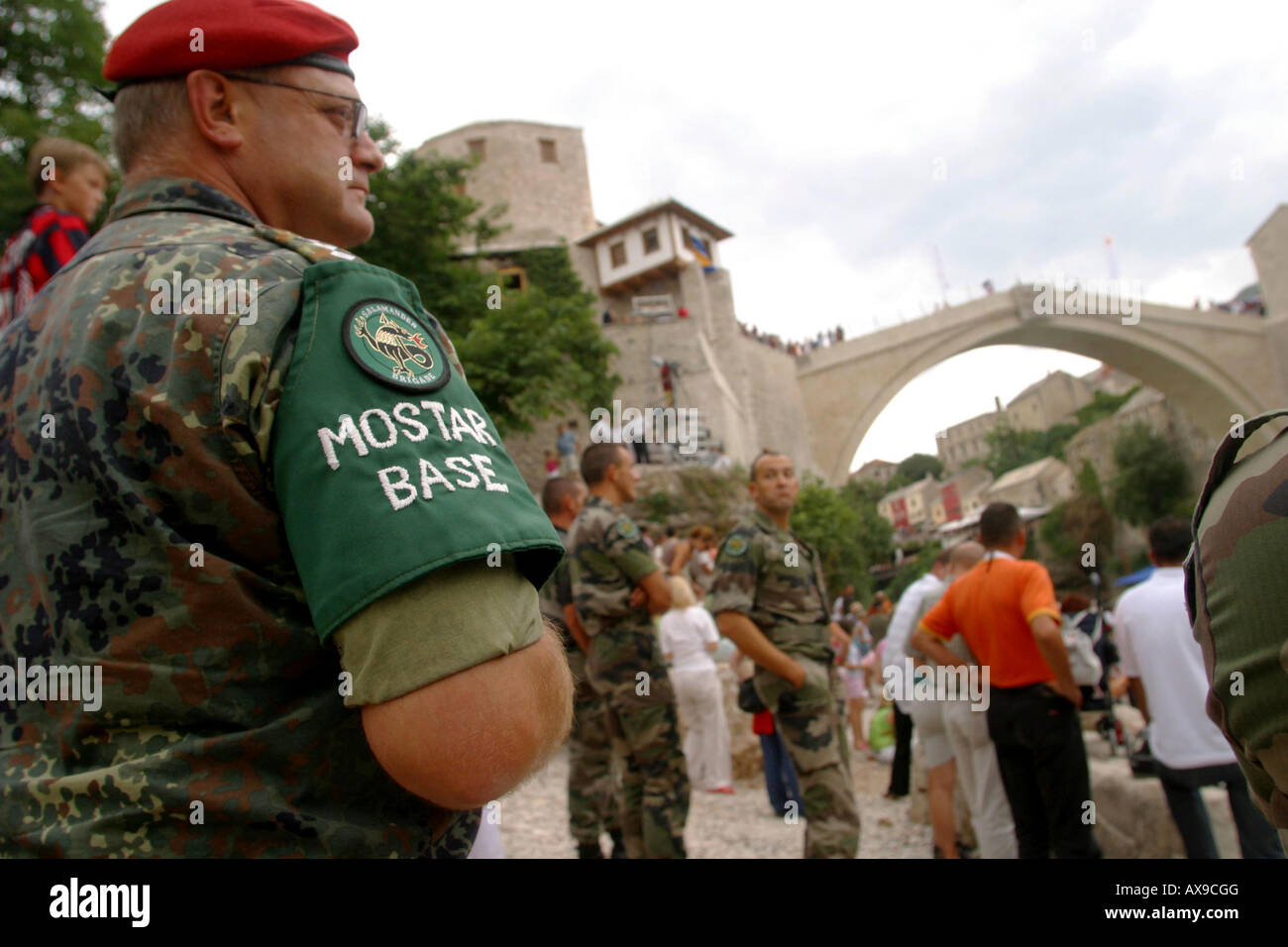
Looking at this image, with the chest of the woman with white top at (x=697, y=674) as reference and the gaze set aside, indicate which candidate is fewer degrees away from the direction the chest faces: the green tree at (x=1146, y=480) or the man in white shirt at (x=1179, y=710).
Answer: the green tree

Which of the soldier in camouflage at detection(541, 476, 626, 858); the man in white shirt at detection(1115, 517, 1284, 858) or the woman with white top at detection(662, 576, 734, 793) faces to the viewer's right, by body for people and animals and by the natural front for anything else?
the soldier in camouflage

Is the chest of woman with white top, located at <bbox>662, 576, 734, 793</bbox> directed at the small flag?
yes

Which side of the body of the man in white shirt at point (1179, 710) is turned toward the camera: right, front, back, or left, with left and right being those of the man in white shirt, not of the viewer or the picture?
back

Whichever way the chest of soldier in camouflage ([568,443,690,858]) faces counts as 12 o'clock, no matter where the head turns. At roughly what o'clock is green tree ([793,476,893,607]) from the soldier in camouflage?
The green tree is roughly at 11 o'clock from the soldier in camouflage.

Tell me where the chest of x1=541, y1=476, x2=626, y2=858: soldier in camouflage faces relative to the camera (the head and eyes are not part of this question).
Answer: to the viewer's right

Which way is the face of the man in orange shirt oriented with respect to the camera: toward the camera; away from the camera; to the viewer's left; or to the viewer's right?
away from the camera

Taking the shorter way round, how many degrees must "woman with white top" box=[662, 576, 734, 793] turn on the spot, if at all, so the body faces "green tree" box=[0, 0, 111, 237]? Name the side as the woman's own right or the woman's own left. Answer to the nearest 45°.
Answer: approximately 45° to the woman's own left

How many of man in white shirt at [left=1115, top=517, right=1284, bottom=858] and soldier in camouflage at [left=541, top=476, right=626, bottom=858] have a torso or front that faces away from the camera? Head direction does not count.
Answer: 1

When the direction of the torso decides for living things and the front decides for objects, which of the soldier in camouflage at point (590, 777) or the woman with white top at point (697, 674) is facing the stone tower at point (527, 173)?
the woman with white top

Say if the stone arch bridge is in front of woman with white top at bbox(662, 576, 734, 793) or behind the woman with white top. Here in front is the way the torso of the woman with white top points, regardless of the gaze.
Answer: in front

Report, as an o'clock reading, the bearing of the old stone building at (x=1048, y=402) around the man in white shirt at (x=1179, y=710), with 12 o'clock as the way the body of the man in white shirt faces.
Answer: The old stone building is roughly at 12 o'clock from the man in white shirt.

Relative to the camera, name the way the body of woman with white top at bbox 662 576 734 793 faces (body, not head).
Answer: away from the camera

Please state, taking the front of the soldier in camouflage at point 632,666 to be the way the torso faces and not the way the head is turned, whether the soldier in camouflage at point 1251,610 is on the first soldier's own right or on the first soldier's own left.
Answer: on the first soldier's own right

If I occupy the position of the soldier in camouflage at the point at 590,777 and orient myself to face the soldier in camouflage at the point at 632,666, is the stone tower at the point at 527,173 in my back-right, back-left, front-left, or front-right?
back-left
